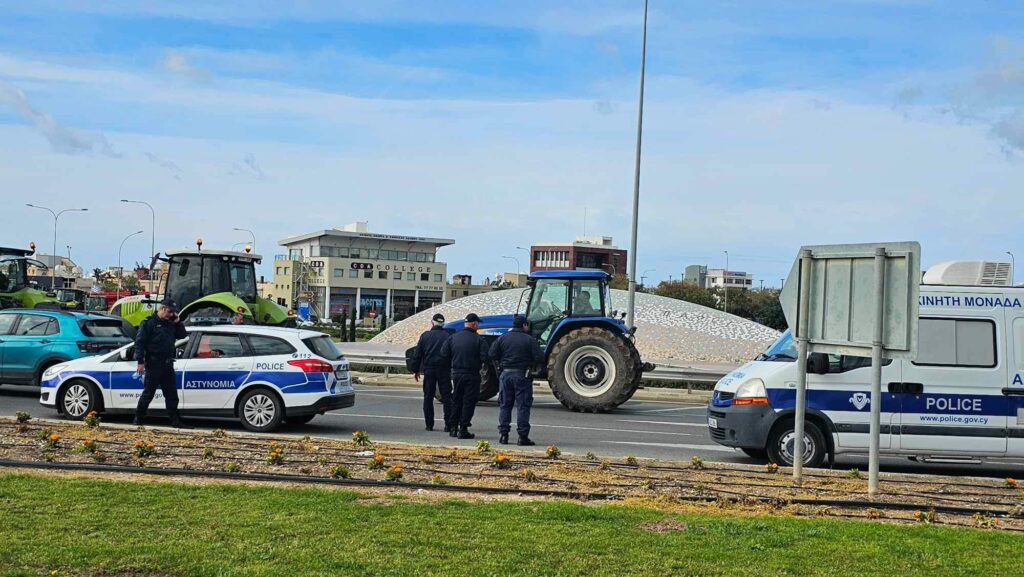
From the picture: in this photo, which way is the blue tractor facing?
to the viewer's left

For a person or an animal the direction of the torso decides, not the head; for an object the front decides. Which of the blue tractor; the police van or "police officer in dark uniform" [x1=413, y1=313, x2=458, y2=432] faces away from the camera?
the police officer in dark uniform

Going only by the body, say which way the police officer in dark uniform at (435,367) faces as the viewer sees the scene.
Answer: away from the camera

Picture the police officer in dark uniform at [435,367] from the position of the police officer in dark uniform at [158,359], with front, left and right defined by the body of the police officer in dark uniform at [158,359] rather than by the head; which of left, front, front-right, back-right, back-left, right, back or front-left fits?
front-left

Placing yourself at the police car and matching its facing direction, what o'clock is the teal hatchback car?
The teal hatchback car is roughly at 2 o'clock from the police car.

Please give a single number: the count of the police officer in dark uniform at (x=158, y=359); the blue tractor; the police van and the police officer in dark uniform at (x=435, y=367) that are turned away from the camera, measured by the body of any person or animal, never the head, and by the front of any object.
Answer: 1

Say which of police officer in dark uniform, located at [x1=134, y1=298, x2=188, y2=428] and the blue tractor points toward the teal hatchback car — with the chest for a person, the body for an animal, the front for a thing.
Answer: the blue tractor

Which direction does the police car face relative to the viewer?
to the viewer's left

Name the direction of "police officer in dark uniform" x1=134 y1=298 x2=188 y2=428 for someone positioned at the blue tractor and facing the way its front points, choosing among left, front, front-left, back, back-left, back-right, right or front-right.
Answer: front-left

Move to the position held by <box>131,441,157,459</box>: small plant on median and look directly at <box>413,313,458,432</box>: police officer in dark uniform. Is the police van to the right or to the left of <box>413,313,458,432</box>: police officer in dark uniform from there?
right

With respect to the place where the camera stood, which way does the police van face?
facing to the left of the viewer

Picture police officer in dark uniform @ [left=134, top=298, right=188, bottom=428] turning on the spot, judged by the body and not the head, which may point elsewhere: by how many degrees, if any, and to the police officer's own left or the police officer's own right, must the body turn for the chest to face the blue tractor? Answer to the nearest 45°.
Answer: approximately 90° to the police officer's own left

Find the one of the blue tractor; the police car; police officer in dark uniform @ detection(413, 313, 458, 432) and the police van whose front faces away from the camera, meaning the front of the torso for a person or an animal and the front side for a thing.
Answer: the police officer in dark uniform

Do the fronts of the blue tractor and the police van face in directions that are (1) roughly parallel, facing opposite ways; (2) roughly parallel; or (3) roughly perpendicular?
roughly parallel

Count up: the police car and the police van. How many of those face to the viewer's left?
2

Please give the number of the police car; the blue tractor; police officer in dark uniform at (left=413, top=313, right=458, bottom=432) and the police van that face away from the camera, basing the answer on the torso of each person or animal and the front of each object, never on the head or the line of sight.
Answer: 1

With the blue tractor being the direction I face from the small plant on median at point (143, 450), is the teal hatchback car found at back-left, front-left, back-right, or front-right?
front-left
